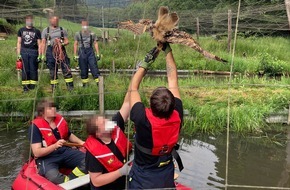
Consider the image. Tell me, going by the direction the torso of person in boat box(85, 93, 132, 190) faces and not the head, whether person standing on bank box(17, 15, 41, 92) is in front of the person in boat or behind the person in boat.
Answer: behind

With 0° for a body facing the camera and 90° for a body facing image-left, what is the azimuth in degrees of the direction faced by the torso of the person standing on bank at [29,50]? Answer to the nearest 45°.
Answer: approximately 0°

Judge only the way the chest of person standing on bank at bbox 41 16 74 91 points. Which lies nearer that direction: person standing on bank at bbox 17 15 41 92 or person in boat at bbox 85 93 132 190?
the person in boat

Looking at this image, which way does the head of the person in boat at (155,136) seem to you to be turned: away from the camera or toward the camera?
away from the camera

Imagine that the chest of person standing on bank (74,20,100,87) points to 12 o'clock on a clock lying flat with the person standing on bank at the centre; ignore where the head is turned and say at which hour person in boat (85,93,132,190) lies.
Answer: The person in boat is roughly at 12 o'clock from the person standing on bank.

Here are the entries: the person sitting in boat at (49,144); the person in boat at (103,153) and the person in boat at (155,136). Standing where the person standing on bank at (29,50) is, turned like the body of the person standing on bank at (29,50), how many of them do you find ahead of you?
3

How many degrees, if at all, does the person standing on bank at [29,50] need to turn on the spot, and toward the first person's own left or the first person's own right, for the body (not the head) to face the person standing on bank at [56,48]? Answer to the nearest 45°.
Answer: approximately 45° to the first person's own left

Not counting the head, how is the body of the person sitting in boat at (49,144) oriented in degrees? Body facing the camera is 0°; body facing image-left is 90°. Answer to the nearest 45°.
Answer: approximately 315°
